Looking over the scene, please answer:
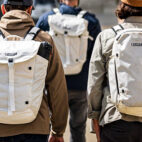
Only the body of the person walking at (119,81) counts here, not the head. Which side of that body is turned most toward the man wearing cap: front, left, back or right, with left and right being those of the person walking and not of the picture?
left

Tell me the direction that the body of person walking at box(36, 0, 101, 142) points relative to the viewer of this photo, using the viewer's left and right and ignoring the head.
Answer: facing away from the viewer

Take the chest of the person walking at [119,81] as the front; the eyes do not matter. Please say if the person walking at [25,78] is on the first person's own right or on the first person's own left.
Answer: on the first person's own left

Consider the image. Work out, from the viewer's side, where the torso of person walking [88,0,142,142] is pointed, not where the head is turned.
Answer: away from the camera

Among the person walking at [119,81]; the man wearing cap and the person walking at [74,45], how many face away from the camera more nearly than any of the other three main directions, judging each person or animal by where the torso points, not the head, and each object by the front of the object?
3

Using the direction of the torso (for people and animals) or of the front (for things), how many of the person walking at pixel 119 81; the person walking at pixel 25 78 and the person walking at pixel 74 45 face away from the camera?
3

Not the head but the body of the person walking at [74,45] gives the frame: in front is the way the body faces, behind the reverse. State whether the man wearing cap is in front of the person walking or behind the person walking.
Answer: behind

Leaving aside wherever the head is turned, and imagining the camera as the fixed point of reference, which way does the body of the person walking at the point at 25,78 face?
away from the camera

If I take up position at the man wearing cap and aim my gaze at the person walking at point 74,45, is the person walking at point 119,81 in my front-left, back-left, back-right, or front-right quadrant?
front-right

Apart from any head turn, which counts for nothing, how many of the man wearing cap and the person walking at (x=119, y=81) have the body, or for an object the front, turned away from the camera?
2

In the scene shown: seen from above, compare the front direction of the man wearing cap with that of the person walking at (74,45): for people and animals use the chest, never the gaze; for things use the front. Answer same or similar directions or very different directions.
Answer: same or similar directions

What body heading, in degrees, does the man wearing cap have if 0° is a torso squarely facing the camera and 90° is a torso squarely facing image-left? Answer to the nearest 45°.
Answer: approximately 180°

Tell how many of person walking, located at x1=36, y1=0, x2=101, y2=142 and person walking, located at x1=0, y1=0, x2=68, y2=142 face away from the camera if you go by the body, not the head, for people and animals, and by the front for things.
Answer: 2

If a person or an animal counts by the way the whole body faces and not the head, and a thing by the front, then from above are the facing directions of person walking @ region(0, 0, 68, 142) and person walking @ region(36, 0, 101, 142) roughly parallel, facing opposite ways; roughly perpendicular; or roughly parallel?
roughly parallel

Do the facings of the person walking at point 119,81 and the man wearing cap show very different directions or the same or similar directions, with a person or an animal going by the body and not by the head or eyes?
same or similar directions

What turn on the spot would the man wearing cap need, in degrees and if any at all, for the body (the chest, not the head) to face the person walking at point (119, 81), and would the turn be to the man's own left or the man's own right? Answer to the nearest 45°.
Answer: approximately 90° to the man's own right
